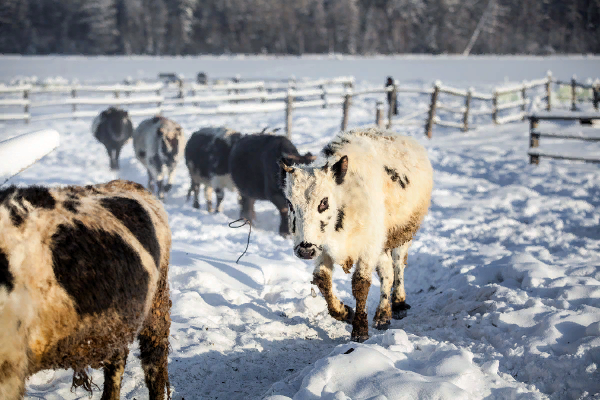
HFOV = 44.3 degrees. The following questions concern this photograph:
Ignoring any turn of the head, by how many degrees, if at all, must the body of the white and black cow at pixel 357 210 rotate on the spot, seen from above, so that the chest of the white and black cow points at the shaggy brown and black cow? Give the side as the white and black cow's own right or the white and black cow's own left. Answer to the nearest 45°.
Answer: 0° — it already faces it

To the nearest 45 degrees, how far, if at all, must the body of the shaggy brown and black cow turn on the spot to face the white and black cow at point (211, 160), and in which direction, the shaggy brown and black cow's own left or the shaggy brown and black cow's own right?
approximately 135° to the shaggy brown and black cow's own right

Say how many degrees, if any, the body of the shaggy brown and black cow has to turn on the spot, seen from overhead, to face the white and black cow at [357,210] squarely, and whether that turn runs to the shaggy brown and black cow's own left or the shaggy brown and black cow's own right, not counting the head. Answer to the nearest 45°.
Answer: approximately 180°

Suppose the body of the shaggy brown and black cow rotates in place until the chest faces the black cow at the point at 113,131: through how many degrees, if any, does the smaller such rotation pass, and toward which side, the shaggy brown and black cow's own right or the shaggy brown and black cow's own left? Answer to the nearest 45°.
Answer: approximately 135° to the shaggy brown and black cow's own right

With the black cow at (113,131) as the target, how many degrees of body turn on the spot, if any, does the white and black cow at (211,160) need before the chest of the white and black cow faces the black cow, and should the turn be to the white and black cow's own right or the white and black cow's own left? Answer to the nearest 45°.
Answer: approximately 180°

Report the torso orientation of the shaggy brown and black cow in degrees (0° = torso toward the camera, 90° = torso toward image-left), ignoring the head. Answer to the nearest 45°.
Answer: approximately 45°

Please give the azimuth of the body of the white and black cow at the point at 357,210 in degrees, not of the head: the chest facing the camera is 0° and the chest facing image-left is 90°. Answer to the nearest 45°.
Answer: approximately 45°

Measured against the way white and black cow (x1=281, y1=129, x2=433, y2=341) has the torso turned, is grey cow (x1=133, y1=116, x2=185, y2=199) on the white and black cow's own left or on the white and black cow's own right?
on the white and black cow's own right
